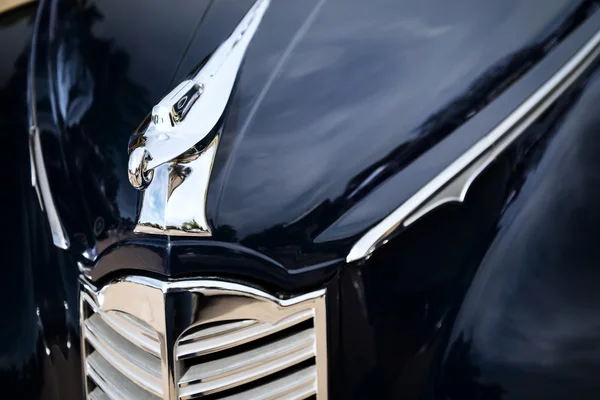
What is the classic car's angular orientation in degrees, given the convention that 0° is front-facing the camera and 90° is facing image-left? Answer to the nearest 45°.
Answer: approximately 45°
